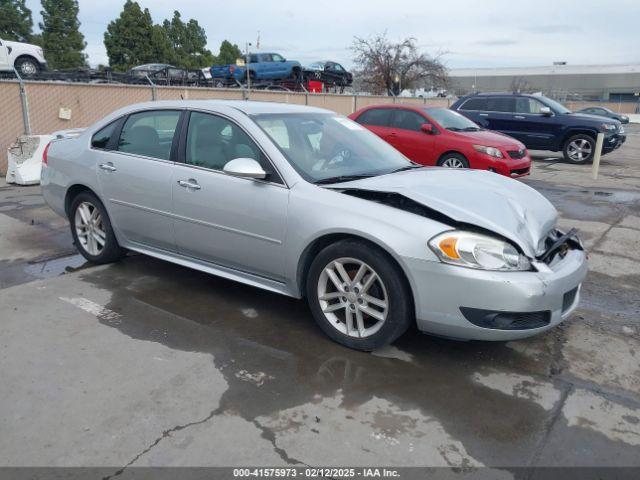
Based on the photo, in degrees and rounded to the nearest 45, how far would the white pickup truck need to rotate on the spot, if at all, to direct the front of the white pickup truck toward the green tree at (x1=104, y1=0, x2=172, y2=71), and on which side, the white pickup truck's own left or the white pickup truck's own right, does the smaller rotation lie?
approximately 90° to the white pickup truck's own left

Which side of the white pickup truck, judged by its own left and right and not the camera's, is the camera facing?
right

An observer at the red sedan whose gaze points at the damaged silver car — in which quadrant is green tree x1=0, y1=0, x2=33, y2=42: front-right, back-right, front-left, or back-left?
back-right

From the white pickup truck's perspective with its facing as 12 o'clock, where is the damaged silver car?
The damaged silver car is roughly at 3 o'clock from the white pickup truck.

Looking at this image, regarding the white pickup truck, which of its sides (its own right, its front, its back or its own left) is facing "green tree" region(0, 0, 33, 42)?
left

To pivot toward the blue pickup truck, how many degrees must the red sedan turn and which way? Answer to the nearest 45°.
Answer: approximately 180°

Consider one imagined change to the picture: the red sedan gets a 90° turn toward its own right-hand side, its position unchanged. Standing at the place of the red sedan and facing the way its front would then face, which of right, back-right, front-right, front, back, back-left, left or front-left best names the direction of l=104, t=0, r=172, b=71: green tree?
right

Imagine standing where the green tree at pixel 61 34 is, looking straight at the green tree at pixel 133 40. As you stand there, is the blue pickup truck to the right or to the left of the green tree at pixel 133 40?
right

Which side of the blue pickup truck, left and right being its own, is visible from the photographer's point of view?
right

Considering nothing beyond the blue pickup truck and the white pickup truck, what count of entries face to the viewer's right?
2
